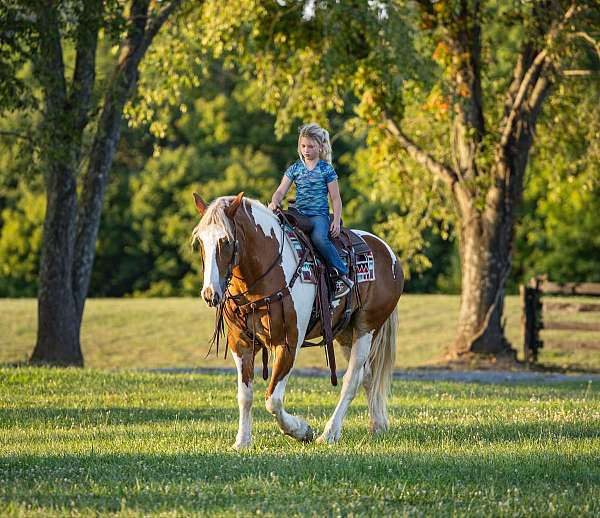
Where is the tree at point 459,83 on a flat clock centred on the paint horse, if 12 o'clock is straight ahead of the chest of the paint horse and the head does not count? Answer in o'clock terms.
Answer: The tree is roughly at 5 o'clock from the paint horse.

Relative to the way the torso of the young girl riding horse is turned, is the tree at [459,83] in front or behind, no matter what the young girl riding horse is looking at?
behind

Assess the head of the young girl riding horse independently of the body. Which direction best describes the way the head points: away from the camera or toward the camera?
toward the camera

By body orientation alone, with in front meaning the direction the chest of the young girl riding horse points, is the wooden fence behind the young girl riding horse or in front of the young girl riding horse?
behind

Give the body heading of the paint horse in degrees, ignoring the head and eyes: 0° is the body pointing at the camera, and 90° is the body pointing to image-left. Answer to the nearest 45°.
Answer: approximately 45°

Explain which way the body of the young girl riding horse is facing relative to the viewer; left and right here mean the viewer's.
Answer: facing the viewer and to the left of the viewer
